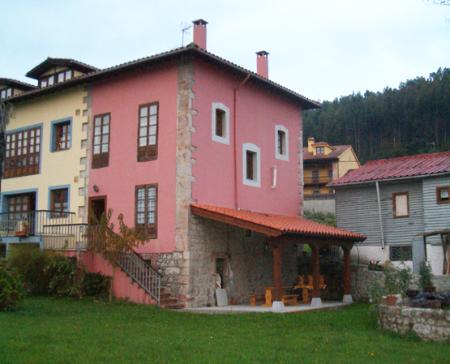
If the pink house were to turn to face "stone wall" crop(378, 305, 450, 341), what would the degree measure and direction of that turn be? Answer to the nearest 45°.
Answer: approximately 90° to its left

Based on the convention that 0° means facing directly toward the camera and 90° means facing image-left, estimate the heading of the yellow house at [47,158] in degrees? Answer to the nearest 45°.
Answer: approximately 45°

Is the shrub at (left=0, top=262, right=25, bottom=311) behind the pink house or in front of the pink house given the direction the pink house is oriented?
in front

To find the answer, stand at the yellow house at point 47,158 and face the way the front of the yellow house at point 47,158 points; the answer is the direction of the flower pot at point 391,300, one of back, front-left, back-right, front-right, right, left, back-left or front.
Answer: left

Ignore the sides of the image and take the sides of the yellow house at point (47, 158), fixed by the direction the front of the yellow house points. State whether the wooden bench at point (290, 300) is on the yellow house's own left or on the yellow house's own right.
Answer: on the yellow house's own left

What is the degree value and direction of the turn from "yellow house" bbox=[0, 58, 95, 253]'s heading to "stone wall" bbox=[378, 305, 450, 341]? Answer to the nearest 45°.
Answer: approximately 90° to its left

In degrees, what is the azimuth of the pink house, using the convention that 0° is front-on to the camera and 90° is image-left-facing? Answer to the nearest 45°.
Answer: approximately 45°
